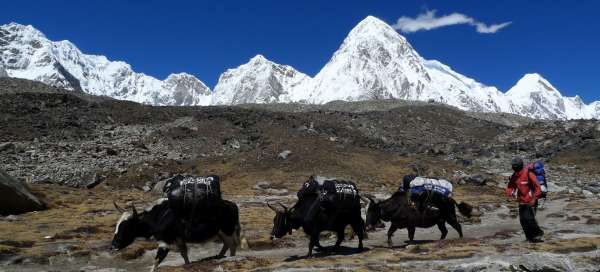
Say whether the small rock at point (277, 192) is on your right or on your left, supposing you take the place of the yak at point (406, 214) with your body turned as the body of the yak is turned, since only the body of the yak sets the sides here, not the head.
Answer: on your right

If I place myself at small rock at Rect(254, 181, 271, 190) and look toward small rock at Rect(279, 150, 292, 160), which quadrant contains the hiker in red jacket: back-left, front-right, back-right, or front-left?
back-right

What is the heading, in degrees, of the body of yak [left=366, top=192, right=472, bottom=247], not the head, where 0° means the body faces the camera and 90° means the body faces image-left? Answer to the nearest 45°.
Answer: approximately 90°

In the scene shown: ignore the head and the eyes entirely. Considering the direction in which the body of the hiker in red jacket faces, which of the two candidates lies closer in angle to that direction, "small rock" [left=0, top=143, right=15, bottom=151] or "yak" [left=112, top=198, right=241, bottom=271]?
the yak

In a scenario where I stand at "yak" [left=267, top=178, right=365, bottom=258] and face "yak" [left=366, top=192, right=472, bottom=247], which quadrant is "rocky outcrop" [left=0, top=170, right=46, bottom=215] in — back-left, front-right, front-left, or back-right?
back-left

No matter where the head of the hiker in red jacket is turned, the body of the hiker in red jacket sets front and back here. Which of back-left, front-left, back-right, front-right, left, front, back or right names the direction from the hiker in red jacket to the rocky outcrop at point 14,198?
front-right

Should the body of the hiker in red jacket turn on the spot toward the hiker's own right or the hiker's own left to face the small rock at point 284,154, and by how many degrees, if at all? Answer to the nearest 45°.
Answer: approximately 90° to the hiker's own right

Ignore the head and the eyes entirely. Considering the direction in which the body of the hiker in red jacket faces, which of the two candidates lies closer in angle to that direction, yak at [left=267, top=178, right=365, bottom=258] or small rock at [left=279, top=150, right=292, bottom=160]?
the yak

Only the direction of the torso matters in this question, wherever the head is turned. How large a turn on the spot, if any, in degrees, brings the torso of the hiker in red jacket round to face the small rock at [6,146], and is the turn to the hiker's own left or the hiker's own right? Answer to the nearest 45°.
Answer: approximately 45° to the hiker's own right

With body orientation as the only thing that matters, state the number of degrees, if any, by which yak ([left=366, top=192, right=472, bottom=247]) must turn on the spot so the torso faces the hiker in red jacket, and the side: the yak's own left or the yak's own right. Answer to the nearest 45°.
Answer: approximately 135° to the yak's own left

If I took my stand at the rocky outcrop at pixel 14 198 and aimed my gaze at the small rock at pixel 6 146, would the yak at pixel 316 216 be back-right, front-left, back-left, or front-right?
back-right

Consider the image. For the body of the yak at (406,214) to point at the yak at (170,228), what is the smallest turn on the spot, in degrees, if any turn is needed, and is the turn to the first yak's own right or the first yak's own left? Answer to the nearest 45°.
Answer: approximately 45° to the first yak's own left

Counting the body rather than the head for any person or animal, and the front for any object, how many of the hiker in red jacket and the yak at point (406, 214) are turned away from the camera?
0
